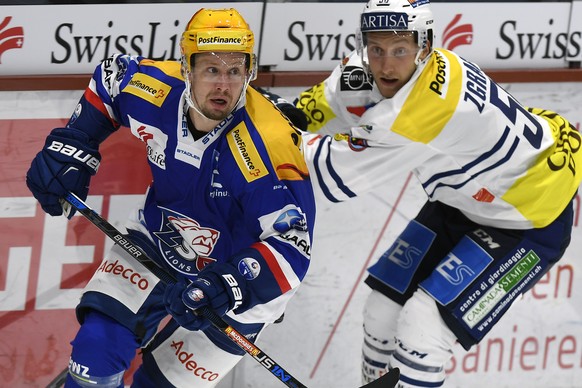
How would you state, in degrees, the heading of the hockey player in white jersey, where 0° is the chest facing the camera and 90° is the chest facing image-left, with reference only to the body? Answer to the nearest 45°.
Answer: approximately 45°

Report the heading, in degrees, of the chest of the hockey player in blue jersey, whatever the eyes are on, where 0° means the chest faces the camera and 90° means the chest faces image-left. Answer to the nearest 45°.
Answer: approximately 0°

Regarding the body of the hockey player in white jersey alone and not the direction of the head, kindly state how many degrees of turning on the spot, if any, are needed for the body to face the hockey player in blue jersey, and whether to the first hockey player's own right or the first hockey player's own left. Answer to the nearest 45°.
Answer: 0° — they already face them

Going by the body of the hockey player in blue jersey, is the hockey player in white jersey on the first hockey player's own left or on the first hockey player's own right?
on the first hockey player's own left
